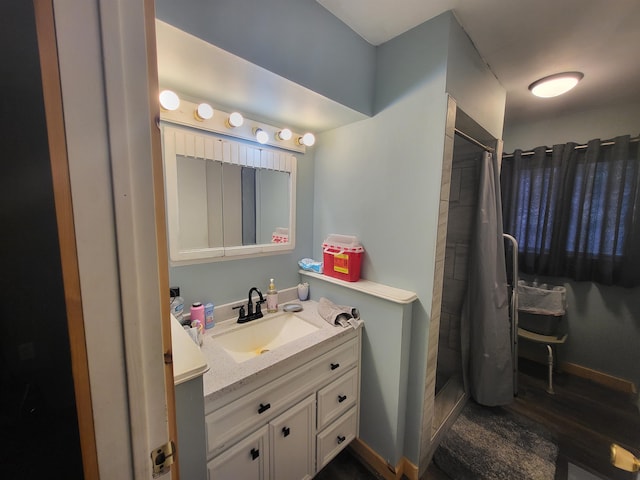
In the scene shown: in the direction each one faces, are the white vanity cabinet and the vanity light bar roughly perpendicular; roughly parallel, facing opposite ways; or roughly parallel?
roughly parallel

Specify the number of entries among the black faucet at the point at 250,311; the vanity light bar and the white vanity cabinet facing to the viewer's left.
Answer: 0

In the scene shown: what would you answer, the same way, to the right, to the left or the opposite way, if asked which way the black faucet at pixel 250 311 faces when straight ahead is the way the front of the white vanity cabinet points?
the same way

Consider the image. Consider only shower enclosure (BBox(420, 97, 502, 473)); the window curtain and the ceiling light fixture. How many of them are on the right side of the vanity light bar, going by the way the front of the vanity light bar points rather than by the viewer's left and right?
0

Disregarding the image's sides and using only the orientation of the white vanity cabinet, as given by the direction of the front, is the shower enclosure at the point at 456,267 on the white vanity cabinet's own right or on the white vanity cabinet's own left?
on the white vanity cabinet's own left

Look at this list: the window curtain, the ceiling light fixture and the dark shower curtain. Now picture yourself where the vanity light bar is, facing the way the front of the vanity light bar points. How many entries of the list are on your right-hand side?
0

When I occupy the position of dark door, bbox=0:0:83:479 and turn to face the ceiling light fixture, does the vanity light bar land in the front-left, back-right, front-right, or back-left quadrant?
front-left

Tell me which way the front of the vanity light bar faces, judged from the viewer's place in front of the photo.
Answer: facing the viewer and to the right of the viewer

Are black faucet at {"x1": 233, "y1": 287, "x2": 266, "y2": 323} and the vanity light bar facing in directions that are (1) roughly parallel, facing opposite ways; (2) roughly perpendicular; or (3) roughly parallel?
roughly parallel

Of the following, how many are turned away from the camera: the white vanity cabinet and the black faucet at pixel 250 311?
0

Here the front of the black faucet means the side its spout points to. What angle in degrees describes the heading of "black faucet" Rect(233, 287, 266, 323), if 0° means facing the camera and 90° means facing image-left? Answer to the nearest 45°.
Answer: approximately 315°
